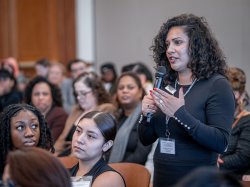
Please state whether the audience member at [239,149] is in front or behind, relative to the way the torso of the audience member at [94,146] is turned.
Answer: behind

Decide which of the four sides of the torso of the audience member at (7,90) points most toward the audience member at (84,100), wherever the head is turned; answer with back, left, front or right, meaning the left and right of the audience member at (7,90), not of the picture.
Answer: left

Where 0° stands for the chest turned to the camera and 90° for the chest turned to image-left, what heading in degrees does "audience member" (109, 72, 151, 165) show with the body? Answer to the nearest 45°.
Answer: approximately 45°

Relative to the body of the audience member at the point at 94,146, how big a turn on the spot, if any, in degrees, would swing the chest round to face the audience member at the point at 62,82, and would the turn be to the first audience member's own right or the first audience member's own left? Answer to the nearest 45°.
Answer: approximately 135° to the first audience member's own right

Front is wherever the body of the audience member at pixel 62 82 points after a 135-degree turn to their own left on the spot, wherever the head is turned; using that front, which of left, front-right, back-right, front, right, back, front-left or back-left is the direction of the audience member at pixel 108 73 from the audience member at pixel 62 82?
front

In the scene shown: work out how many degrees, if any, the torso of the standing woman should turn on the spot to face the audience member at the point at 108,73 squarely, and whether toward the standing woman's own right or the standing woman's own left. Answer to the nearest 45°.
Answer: approximately 135° to the standing woman's own right
